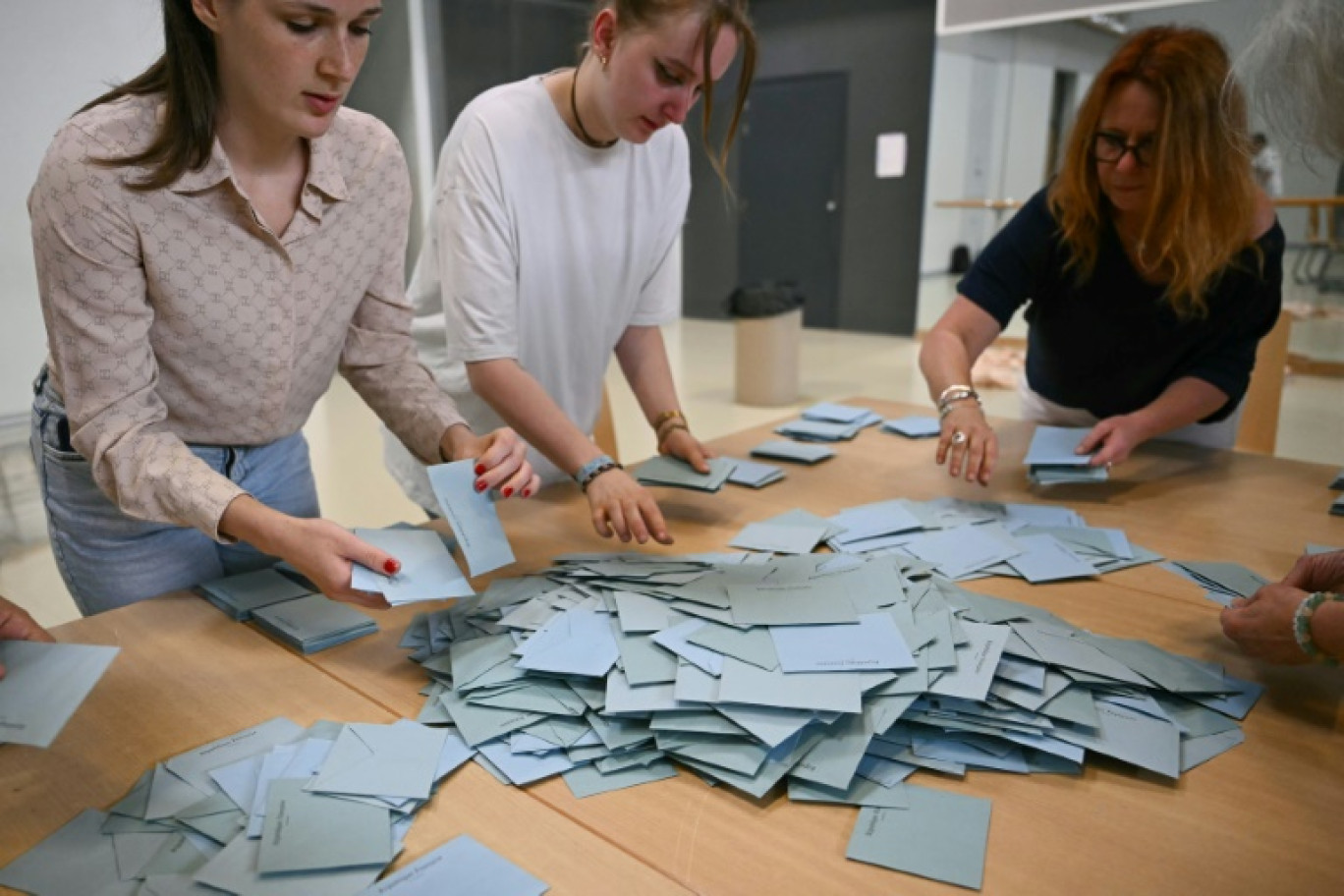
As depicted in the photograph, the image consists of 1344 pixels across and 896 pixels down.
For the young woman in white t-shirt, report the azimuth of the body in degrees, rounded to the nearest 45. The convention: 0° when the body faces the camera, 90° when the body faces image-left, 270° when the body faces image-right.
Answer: approximately 315°

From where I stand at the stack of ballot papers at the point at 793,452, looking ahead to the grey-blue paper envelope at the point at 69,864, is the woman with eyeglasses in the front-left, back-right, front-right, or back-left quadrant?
back-left

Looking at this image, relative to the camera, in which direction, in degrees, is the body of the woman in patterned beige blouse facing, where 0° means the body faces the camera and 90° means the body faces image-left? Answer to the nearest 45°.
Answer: approximately 315°

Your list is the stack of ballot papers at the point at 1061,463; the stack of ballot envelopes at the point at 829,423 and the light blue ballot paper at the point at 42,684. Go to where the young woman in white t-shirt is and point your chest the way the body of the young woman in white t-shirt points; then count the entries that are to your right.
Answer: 1

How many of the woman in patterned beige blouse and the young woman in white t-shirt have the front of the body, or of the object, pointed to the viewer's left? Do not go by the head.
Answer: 0

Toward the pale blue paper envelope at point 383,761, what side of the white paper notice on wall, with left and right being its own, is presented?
front

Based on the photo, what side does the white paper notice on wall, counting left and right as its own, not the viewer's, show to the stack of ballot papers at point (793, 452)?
front

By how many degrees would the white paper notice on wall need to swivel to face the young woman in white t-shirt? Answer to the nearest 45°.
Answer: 0° — it already faces them

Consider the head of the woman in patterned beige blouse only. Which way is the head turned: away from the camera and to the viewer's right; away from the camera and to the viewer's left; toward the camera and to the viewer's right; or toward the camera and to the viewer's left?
toward the camera and to the viewer's right

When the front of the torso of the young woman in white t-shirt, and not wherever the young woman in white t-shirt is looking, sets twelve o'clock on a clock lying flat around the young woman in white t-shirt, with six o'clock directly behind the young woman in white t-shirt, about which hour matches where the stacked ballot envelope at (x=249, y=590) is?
The stacked ballot envelope is roughly at 3 o'clock from the young woman in white t-shirt.

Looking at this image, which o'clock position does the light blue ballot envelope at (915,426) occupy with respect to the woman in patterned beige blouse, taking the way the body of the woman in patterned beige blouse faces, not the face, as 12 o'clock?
The light blue ballot envelope is roughly at 10 o'clock from the woman in patterned beige blouse.

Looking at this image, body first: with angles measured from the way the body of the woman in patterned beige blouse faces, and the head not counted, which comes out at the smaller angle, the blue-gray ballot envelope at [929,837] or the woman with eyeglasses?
the blue-gray ballot envelope

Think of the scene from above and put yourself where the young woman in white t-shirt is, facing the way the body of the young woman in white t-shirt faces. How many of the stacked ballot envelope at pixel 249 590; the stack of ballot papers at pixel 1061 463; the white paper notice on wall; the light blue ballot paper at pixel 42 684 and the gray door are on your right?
2
